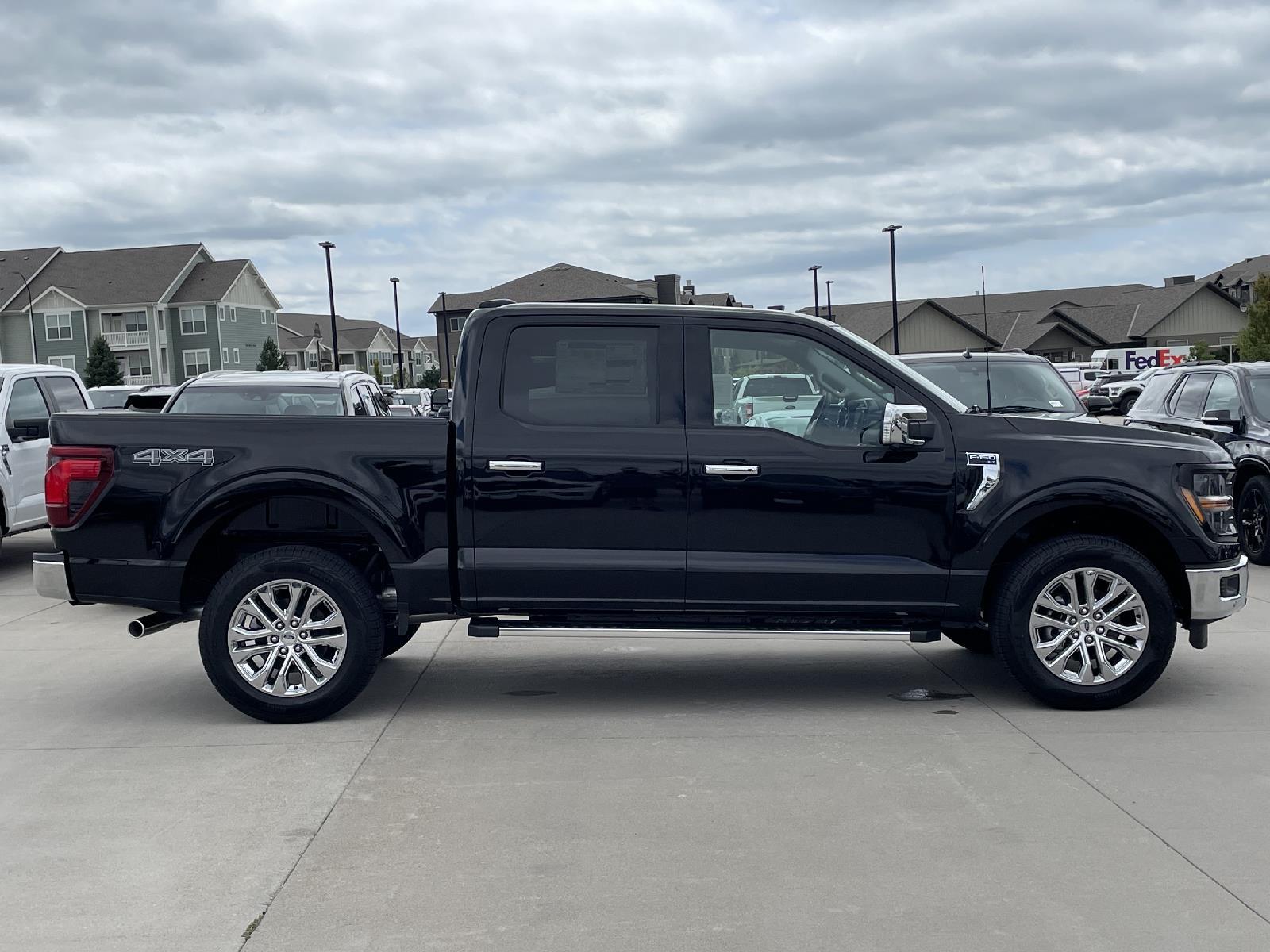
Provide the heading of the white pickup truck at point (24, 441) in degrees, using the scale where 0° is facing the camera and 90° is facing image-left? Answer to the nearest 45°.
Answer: approximately 45°

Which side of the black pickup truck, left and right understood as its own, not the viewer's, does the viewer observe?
right

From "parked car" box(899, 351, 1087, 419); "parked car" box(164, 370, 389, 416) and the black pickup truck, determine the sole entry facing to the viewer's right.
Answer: the black pickup truck

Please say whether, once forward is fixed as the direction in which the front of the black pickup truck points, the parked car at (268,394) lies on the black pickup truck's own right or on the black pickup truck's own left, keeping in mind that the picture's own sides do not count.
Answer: on the black pickup truck's own left

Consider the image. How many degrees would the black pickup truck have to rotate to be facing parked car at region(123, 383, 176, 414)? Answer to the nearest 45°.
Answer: approximately 135° to its left
